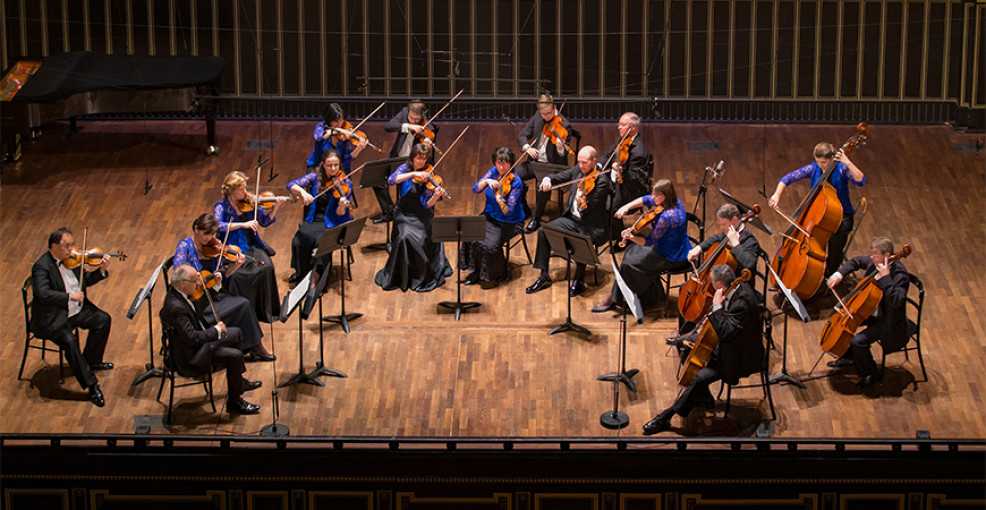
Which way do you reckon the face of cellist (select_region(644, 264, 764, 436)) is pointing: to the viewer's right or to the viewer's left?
to the viewer's left

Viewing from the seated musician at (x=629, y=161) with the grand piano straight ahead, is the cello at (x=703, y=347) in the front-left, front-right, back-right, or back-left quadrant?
back-left

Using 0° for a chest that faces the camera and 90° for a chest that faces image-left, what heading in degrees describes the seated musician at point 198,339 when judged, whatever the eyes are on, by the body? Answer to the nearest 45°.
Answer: approximately 270°

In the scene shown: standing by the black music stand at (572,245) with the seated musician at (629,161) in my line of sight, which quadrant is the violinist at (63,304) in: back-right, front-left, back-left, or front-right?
back-left

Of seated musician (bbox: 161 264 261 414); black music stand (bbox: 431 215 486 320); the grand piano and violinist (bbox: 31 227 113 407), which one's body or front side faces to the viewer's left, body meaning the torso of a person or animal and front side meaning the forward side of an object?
the grand piano

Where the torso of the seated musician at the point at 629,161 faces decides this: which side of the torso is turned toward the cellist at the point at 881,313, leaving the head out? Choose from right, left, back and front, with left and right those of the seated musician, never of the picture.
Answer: left

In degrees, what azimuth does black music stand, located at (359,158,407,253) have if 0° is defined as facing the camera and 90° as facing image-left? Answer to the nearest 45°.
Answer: approximately 135°

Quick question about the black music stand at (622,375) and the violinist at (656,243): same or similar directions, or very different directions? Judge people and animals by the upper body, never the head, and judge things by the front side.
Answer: very different directions

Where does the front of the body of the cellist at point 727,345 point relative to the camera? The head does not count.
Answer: to the viewer's left

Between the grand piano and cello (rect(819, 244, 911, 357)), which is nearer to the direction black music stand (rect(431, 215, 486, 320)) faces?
the grand piano

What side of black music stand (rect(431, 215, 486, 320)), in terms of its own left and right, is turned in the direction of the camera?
back

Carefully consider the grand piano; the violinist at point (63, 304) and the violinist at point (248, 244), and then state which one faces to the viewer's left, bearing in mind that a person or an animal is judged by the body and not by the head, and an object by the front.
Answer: the grand piano
